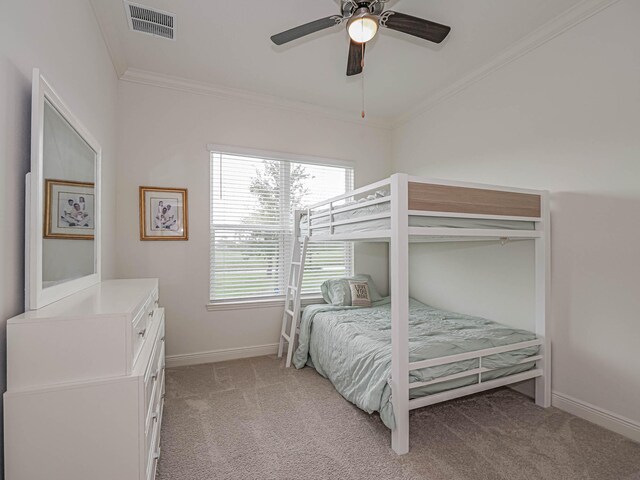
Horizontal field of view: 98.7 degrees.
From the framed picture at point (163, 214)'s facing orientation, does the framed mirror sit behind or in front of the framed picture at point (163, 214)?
in front

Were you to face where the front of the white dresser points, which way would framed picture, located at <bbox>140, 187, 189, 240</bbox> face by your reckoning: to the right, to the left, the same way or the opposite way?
to the right

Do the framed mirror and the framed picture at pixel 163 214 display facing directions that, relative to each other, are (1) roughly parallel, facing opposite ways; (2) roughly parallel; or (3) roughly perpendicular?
roughly perpendicular

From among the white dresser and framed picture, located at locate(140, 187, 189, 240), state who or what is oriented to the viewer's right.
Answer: the white dresser

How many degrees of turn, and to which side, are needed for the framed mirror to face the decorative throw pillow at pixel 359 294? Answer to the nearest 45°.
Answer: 0° — it already faces it

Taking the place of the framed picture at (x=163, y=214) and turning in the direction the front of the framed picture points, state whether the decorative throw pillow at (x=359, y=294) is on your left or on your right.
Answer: on your left

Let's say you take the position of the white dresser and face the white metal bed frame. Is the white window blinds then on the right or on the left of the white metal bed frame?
left

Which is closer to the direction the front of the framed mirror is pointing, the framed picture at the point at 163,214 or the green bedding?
the green bedding

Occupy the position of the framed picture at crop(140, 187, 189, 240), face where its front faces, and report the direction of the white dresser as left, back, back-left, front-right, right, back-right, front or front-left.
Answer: front

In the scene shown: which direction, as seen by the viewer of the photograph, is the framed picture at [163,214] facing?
facing the viewer

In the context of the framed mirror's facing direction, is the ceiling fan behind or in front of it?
in front

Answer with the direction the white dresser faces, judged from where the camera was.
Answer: facing to the right of the viewer

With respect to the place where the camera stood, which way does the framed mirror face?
facing to the right of the viewer

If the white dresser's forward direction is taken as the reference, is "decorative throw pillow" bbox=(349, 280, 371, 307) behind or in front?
in front
